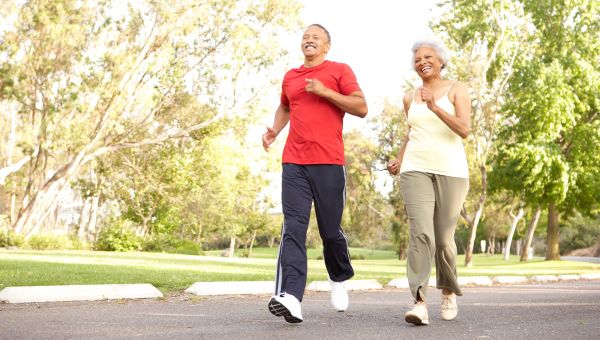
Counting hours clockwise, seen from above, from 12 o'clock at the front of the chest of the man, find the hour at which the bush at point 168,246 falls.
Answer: The bush is roughly at 4 o'clock from the man.

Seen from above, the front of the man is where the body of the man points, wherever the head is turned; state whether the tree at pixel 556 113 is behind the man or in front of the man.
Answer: behind

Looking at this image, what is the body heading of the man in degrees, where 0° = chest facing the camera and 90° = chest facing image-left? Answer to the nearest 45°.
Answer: approximately 45°

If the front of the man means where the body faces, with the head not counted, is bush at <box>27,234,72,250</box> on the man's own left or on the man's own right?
on the man's own right

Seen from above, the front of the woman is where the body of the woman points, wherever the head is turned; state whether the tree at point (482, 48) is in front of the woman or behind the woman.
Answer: behind

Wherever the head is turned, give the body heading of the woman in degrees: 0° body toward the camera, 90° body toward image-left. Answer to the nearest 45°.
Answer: approximately 45°

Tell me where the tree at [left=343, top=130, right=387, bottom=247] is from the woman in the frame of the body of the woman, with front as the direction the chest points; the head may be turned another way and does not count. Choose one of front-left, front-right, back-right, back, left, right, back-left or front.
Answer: back-right

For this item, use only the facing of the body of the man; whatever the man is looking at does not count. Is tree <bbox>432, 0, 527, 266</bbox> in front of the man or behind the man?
behind
